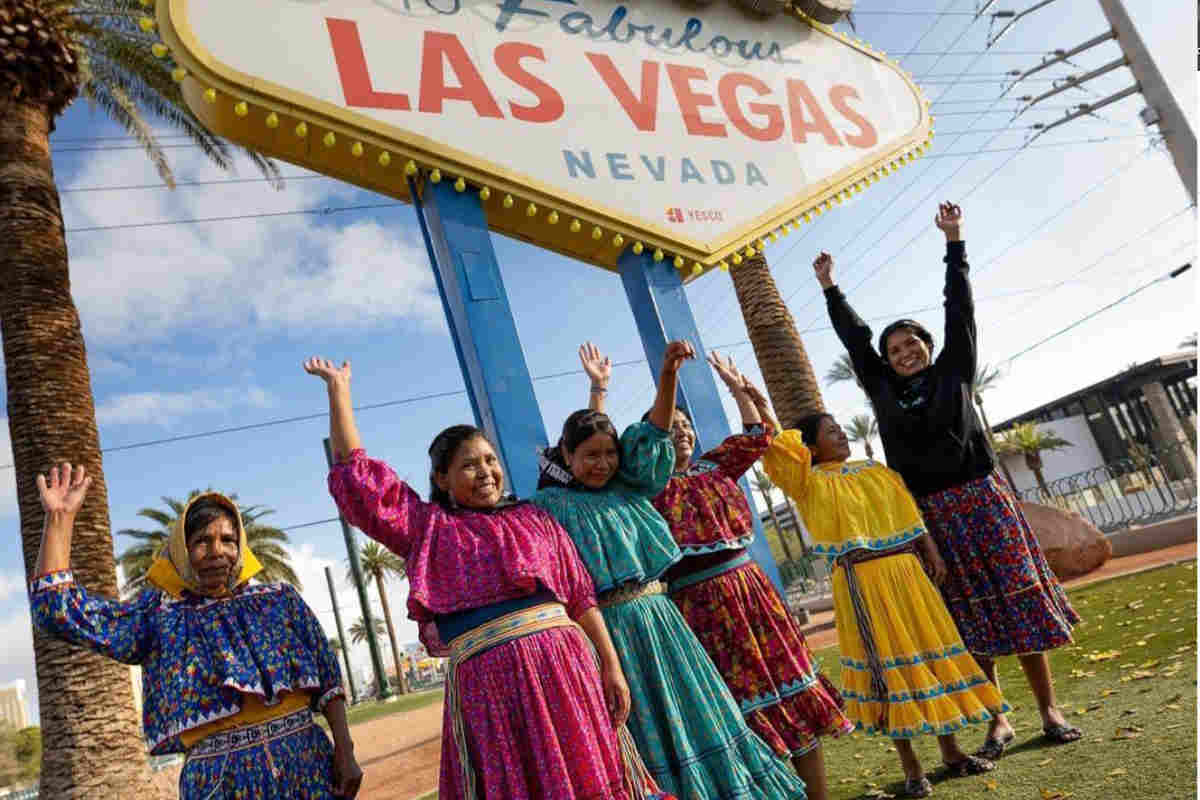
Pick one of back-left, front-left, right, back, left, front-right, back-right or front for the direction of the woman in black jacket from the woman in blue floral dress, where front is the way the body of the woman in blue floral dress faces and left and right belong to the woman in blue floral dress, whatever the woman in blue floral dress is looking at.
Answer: left

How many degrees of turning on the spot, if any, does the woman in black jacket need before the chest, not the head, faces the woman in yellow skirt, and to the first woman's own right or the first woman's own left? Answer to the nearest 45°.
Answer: approximately 45° to the first woman's own right

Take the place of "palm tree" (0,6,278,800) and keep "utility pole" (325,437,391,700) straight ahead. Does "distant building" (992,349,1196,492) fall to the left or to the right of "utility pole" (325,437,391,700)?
right

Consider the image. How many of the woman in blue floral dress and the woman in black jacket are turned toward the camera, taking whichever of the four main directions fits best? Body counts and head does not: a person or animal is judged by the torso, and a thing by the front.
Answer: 2

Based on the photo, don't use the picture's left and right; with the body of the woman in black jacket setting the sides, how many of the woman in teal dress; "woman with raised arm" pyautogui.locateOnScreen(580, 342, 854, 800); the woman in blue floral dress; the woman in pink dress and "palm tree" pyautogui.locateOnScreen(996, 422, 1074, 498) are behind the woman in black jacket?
1

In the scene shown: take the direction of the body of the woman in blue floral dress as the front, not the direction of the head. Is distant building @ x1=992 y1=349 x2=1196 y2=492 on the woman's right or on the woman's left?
on the woman's left

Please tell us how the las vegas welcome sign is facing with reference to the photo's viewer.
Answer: facing the viewer and to the right of the viewer

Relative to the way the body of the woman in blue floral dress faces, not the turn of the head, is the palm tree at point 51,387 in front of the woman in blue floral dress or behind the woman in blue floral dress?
behind

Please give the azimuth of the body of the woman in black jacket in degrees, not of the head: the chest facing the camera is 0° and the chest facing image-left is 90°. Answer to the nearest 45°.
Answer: approximately 0°

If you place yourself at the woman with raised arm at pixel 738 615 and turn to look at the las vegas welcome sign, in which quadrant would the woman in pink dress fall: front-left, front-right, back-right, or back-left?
back-left
